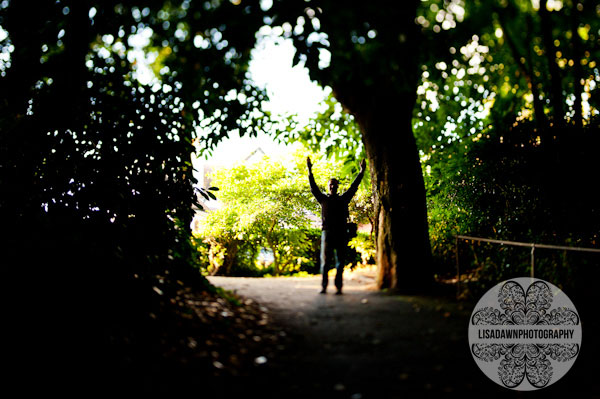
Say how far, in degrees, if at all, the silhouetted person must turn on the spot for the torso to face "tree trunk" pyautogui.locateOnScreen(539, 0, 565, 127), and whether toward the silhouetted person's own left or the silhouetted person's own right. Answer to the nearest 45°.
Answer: approximately 45° to the silhouetted person's own left

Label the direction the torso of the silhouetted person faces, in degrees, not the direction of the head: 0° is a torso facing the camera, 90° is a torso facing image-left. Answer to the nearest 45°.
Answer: approximately 0°
